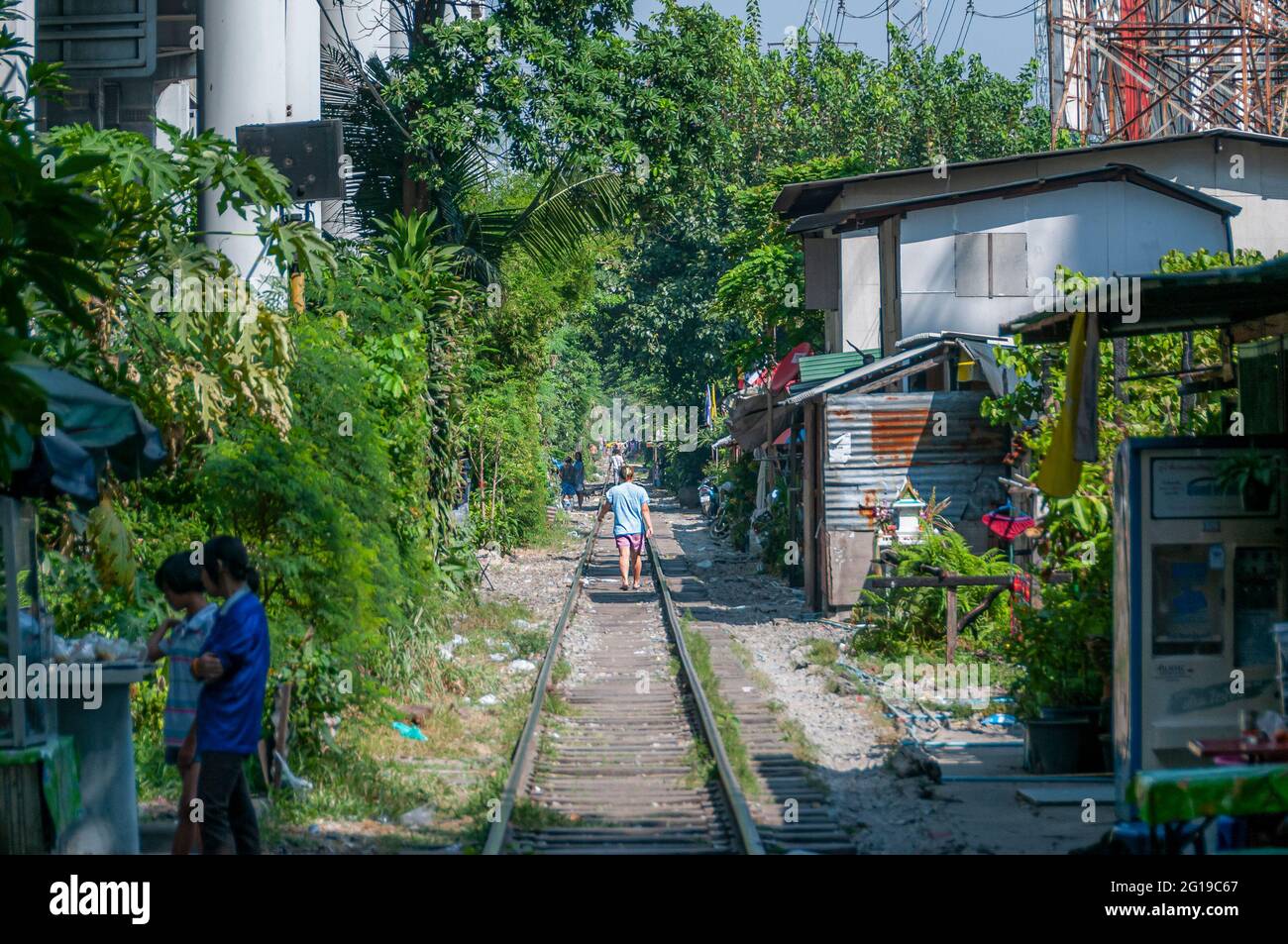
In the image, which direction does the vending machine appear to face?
toward the camera

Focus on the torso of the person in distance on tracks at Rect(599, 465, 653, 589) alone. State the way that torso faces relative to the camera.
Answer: away from the camera

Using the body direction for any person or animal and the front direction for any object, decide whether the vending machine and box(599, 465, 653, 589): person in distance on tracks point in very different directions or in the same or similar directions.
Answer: very different directions

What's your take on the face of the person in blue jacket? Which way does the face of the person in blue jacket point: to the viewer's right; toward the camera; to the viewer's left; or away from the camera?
to the viewer's left

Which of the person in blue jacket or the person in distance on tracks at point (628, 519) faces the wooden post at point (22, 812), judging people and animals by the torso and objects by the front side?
the person in blue jacket

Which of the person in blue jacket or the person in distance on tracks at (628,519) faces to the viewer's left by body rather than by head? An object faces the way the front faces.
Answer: the person in blue jacket

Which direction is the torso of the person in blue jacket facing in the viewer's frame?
to the viewer's left

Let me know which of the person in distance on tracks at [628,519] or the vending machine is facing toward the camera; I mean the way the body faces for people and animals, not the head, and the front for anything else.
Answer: the vending machine

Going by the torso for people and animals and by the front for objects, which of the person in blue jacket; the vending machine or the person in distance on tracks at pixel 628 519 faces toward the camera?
the vending machine
